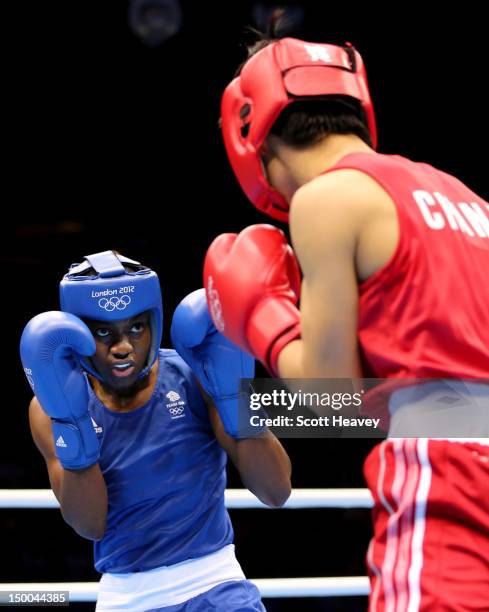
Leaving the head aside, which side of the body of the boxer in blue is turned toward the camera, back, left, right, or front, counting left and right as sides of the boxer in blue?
front

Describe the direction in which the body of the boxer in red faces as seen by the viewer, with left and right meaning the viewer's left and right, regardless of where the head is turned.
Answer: facing away from the viewer and to the left of the viewer

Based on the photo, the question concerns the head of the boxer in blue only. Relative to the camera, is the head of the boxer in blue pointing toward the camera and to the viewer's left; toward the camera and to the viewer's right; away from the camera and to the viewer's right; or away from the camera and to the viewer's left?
toward the camera and to the viewer's right

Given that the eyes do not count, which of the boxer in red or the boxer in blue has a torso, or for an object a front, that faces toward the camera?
the boxer in blue

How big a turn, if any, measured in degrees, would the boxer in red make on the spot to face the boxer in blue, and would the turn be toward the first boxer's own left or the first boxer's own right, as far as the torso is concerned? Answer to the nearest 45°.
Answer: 0° — they already face them

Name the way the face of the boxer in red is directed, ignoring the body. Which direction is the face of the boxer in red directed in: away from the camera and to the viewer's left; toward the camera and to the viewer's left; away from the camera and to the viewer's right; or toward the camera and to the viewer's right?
away from the camera and to the viewer's left

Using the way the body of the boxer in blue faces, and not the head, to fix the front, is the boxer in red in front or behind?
in front

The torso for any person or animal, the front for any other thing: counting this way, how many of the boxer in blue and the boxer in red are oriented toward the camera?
1
